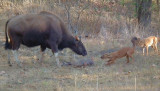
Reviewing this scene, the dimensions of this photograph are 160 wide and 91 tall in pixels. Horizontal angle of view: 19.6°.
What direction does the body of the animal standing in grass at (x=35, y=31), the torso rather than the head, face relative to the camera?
to the viewer's right

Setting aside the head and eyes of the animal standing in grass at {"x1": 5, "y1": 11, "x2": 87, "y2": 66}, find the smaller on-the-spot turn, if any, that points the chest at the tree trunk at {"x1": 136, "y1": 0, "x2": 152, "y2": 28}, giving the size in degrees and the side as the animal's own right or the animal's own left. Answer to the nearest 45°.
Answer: approximately 45° to the animal's own left
